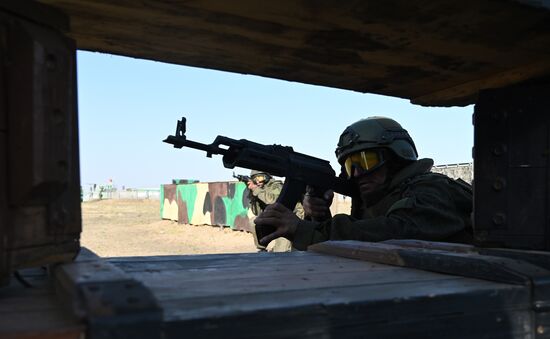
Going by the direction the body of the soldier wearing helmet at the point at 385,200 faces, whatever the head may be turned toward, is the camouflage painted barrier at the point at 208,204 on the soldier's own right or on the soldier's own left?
on the soldier's own right

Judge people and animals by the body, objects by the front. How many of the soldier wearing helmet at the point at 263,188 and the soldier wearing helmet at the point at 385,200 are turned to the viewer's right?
0

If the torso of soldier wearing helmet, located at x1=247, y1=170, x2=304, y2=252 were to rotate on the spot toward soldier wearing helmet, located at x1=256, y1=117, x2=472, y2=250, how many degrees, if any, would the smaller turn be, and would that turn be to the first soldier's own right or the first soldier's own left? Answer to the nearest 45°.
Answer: approximately 45° to the first soldier's own left

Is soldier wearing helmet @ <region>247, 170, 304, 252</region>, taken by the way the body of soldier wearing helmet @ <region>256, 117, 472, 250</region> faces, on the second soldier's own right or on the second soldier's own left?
on the second soldier's own right

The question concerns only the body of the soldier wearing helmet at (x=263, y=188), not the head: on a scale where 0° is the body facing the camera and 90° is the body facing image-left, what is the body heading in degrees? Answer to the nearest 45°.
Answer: approximately 45°
